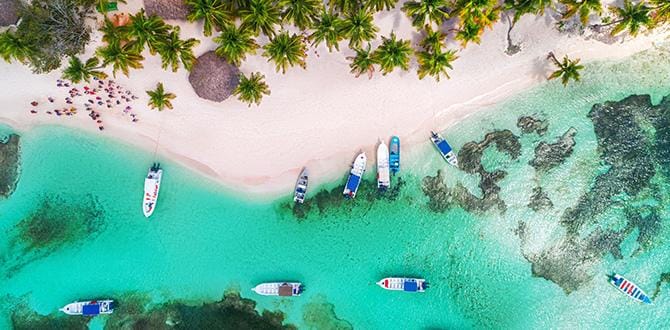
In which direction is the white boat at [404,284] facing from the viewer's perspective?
to the viewer's left

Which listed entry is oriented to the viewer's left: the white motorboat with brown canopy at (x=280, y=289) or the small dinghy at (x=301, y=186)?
the white motorboat with brown canopy at (x=280, y=289)

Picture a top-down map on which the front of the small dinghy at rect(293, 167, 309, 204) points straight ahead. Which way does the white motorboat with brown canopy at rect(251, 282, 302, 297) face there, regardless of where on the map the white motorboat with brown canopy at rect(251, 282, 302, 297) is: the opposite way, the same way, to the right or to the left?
to the left

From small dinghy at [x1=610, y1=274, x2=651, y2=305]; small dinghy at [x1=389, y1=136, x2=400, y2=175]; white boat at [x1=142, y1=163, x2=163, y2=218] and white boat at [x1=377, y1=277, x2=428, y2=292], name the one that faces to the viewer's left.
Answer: white boat at [x1=377, y1=277, x2=428, y2=292]

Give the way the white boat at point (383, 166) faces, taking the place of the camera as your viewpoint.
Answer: facing away from the viewer

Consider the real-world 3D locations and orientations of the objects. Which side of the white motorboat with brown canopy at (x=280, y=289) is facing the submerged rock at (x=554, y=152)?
back

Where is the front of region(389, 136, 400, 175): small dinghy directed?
away from the camera

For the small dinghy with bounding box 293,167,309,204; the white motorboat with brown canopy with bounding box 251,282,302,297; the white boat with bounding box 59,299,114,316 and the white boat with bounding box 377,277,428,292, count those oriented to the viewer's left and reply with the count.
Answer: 3
